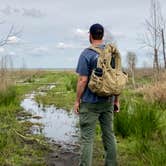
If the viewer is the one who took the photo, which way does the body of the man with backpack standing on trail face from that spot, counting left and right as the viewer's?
facing away from the viewer and to the left of the viewer
